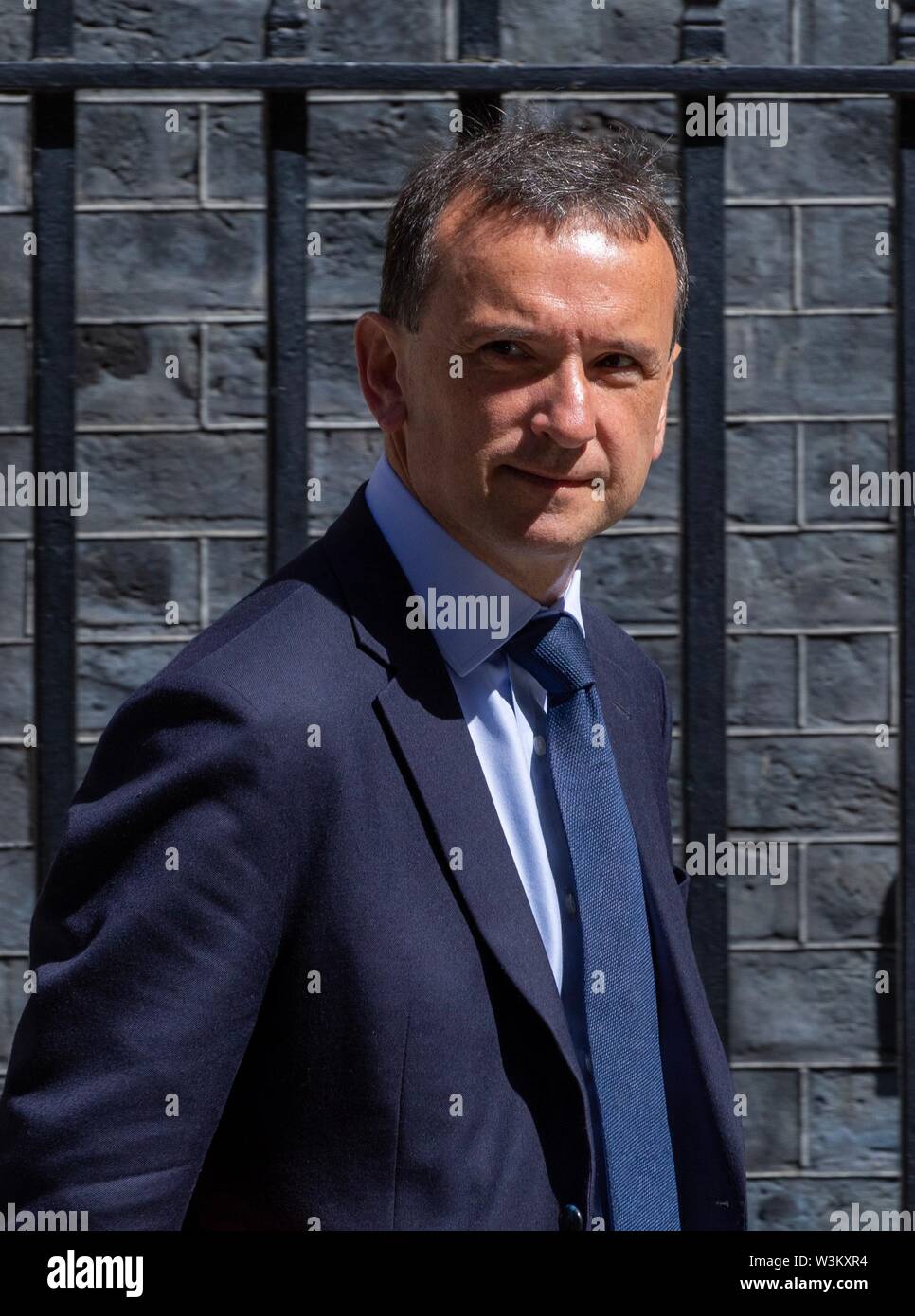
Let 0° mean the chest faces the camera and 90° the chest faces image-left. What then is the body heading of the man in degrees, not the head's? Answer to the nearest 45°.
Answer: approximately 315°
